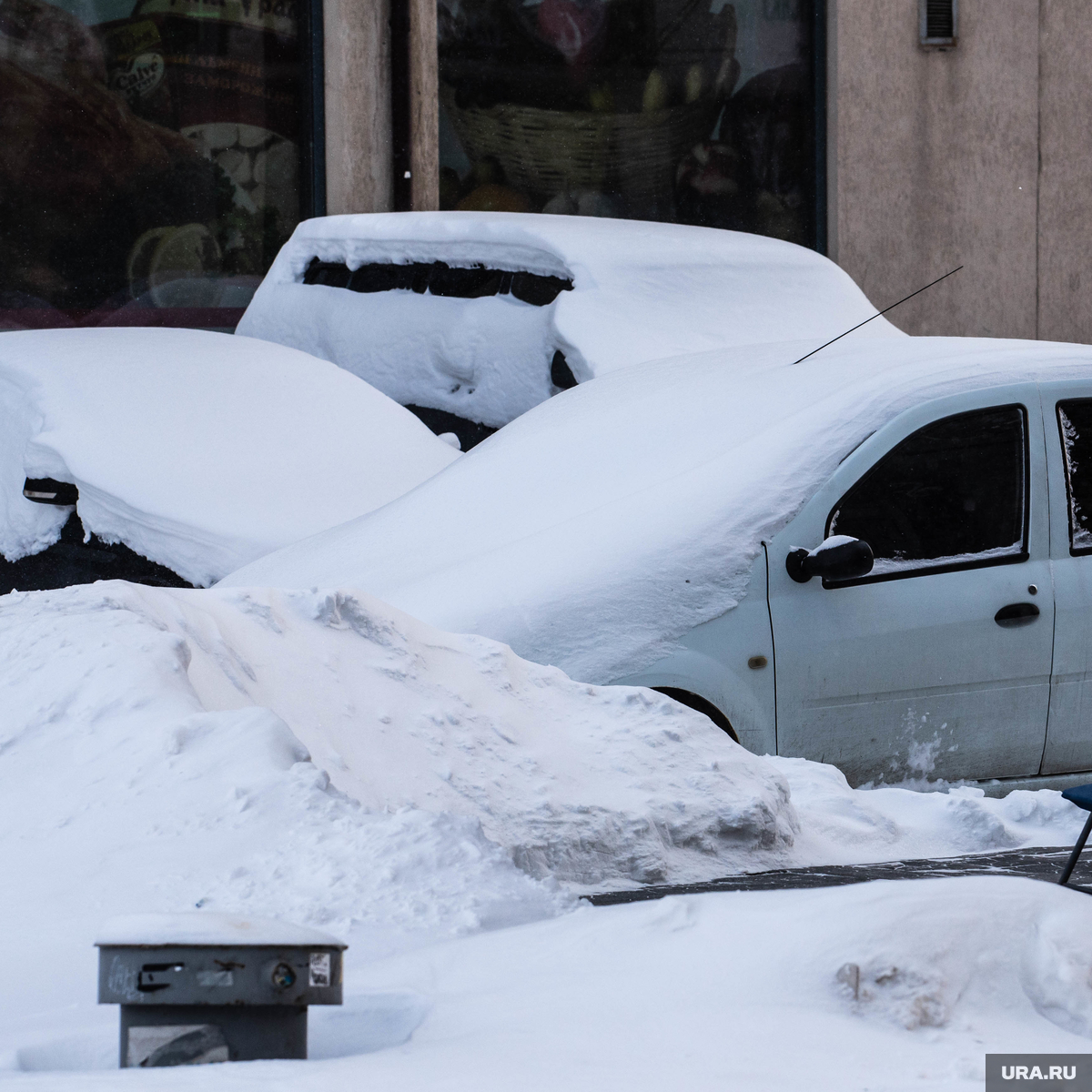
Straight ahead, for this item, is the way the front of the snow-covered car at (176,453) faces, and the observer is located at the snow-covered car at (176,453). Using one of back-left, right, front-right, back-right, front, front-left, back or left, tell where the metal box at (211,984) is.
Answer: front-right

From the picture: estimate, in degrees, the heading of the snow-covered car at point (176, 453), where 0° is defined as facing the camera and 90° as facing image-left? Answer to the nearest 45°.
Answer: approximately 315°

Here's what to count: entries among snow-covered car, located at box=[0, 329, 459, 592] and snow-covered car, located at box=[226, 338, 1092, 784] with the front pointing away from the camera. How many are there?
0

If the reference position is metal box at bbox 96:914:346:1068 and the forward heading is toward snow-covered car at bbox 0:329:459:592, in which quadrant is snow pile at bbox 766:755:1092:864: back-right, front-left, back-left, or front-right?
front-right

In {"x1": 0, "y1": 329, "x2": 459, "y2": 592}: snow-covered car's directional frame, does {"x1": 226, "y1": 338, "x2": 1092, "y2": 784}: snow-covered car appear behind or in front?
in front

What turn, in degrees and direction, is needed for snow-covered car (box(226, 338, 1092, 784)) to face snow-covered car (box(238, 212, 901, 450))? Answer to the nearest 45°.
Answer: approximately 135° to its right

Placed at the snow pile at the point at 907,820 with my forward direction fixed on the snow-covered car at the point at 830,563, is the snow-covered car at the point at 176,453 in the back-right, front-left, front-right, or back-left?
front-left

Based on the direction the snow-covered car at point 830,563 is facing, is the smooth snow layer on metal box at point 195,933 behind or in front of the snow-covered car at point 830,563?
in front
